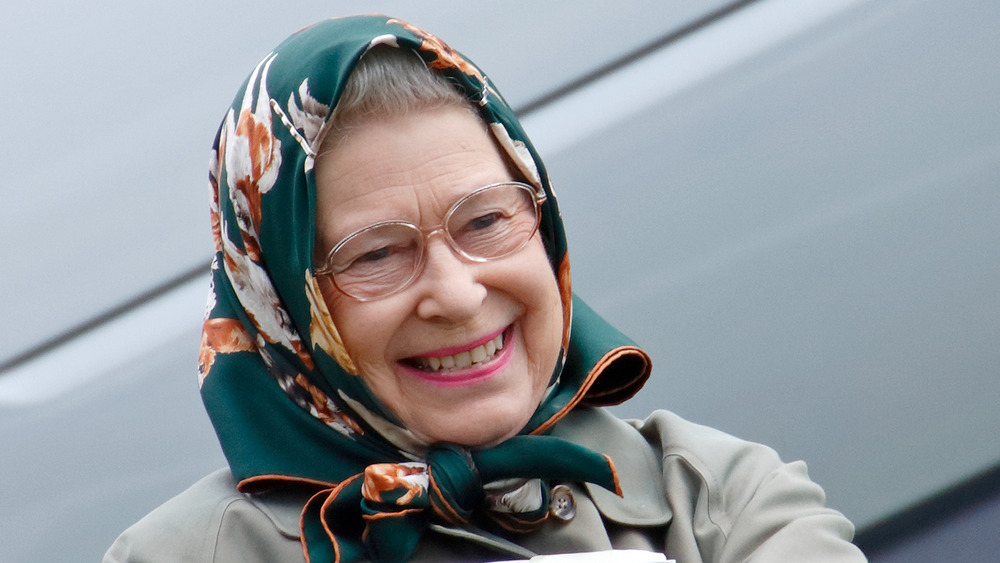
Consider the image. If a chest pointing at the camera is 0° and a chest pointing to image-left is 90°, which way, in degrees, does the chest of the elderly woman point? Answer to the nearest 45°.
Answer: approximately 0°
